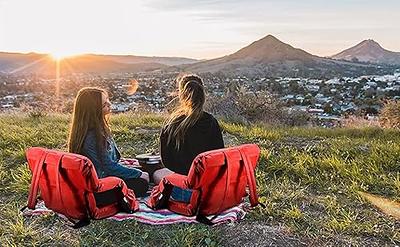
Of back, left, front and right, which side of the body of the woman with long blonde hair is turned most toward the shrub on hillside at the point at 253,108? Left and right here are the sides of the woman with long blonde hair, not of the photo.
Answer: front

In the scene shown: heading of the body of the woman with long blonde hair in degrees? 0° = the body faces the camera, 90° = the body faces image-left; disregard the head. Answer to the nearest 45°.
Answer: approximately 180°

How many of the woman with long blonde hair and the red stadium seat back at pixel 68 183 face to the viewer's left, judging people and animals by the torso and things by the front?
0

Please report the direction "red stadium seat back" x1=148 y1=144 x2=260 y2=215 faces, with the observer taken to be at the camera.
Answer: facing away from the viewer and to the left of the viewer

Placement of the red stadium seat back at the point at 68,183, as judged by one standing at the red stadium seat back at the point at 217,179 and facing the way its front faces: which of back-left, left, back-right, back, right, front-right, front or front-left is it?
front-left

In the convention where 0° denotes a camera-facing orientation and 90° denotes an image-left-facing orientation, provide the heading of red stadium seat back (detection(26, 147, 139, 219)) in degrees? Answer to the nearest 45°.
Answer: approximately 225°

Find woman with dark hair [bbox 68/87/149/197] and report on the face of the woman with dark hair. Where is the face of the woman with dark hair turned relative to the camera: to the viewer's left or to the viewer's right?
to the viewer's right

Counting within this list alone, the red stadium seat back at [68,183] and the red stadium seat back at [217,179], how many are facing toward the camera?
0
